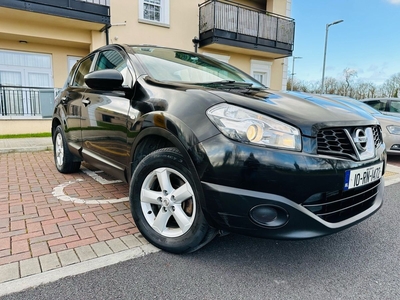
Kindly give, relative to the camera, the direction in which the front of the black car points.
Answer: facing the viewer and to the right of the viewer

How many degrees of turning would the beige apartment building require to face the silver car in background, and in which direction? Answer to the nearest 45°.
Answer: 0° — it already faces it

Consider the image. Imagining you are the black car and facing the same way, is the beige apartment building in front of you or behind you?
behind

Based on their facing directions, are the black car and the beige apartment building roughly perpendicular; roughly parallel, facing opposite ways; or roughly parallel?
roughly parallel

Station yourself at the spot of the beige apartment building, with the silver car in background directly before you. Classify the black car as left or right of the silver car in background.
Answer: right

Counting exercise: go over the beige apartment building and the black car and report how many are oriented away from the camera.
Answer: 0

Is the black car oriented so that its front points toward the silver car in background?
no

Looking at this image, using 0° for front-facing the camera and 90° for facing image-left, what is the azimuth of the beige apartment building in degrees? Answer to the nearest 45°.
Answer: approximately 315°

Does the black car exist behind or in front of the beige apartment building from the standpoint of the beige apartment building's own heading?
in front
